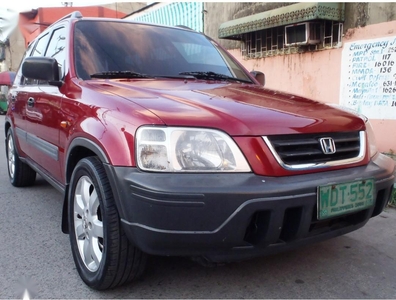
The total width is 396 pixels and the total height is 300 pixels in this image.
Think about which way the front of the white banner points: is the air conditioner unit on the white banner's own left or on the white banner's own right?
on the white banner's own right

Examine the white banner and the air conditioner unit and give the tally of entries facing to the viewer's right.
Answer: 0

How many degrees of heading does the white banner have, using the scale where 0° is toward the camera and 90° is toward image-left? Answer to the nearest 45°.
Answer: approximately 45°

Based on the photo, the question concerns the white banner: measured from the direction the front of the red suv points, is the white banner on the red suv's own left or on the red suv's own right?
on the red suv's own left

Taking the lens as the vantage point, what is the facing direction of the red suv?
facing the viewer and to the right of the viewer

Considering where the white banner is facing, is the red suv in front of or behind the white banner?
in front

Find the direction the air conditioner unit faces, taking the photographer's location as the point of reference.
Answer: facing the viewer and to the left of the viewer

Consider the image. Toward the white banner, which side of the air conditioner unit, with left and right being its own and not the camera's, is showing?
left

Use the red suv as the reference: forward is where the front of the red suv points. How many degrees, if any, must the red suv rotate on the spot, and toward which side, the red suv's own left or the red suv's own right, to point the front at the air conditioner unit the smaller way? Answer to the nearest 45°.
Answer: approximately 135° to the red suv's own left

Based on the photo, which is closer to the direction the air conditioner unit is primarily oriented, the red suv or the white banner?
the red suv
